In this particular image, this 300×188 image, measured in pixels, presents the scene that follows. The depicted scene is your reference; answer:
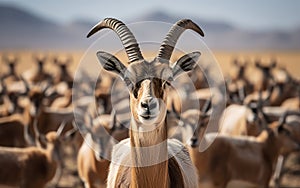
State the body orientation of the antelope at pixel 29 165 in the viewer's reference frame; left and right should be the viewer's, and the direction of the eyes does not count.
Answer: facing to the right of the viewer
